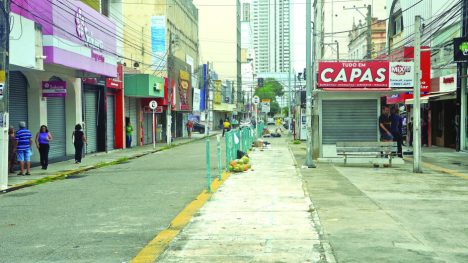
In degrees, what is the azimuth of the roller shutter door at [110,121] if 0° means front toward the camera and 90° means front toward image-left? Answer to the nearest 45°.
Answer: approximately 270°

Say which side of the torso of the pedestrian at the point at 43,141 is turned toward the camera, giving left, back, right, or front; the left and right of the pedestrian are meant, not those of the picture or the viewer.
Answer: front

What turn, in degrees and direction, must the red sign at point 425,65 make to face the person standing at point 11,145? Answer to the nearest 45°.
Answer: approximately 45° to its right

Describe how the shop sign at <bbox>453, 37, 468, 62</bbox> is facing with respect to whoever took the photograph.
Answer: facing the viewer

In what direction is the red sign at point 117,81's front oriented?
to the viewer's right

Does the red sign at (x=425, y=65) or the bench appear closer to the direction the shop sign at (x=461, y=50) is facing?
the bench

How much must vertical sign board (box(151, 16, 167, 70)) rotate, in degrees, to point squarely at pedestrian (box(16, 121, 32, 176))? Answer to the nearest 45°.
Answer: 0° — it already faces them

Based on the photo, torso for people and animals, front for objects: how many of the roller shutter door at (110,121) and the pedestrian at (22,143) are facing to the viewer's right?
1

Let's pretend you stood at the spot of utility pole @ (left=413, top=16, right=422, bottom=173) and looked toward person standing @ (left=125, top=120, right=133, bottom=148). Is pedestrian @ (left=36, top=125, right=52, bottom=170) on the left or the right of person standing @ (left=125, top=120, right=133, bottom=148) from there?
left

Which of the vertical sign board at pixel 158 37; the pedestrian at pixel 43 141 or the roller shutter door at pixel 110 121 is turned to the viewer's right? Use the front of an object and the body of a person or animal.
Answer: the roller shutter door

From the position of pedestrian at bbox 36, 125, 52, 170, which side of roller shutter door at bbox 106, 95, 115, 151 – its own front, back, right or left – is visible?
right

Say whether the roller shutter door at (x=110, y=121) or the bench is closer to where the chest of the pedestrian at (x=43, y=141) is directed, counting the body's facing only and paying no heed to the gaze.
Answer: the bench
